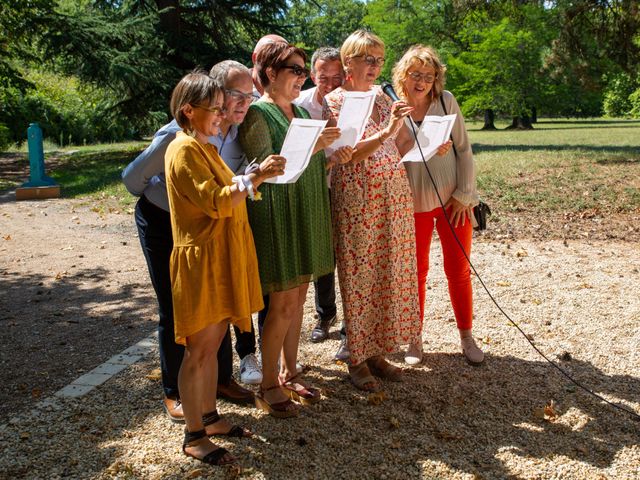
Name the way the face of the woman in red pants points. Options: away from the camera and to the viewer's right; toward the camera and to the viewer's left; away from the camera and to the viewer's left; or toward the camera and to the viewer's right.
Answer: toward the camera and to the viewer's left

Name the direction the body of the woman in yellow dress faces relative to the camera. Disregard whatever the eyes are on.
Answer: to the viewer's right

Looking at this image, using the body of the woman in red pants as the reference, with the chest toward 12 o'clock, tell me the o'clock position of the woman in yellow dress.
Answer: The woman in yellow dress is roughly at 1 o'clock from the woman in red pants.

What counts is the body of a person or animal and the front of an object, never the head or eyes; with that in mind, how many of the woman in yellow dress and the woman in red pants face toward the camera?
1

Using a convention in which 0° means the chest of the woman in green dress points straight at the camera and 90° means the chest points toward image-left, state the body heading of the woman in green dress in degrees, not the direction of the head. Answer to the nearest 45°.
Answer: approximately 315°

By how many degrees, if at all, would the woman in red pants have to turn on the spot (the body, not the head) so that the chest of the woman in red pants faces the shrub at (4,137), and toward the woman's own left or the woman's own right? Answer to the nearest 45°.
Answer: approximately 135° to the woman's own right

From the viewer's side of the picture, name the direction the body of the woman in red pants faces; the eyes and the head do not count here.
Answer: toward the camera

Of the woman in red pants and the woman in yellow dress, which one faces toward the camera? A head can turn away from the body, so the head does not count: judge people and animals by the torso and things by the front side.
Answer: the woman in red pants

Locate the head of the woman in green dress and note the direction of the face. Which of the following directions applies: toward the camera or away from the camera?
toward the camera

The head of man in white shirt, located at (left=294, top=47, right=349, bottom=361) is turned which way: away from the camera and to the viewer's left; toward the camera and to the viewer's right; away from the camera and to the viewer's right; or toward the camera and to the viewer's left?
toward the camera and to the viewer's right
